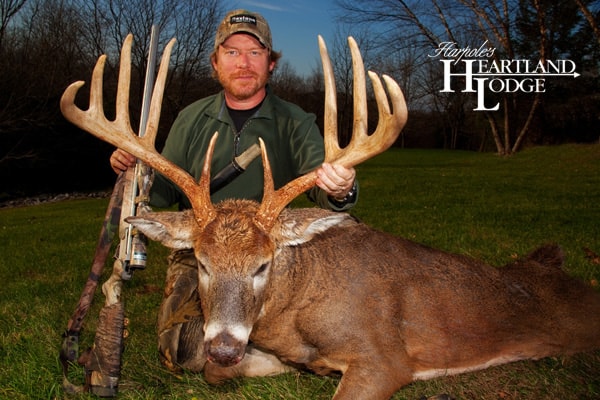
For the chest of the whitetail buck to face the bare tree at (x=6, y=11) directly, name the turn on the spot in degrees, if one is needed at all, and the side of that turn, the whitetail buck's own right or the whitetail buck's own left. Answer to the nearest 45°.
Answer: approximately 90° to the whitetail buck's own right

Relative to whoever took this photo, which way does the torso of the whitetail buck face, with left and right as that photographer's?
facing the viewer and to the left of the viewer
